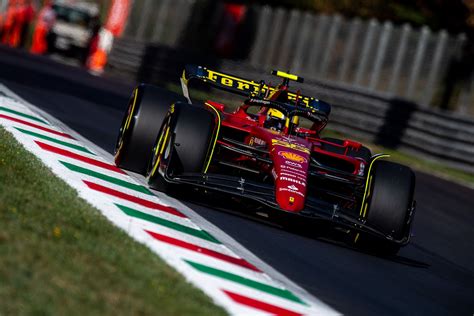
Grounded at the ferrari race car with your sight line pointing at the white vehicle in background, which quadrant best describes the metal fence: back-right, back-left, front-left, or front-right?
front-right

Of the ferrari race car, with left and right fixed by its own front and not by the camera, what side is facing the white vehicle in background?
back

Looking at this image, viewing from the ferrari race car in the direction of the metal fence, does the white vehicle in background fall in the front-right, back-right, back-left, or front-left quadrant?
front-left

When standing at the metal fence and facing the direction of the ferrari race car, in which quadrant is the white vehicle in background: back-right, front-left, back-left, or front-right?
back-right

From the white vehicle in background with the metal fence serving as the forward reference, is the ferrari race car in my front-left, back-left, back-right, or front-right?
front-right

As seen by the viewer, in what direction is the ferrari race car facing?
toward the camera

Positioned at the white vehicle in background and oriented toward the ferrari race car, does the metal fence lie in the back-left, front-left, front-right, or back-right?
front-left

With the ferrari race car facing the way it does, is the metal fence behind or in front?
behind
